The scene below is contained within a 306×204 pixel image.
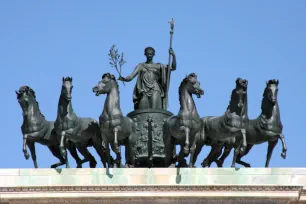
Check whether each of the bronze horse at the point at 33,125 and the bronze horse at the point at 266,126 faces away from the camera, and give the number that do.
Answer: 0

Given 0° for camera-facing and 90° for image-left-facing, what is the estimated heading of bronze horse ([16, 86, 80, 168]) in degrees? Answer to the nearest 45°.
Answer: approximately 45°

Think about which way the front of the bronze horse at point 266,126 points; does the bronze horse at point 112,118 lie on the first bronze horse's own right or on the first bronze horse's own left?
on the first bronze horse's own right

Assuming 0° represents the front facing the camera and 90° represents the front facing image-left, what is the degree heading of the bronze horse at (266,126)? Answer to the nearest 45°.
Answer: approximately 315°

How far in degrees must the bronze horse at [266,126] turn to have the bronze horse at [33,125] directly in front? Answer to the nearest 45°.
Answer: approximately 135° to its right

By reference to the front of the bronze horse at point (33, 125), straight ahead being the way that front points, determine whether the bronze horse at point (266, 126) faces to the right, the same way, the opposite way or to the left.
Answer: to the left

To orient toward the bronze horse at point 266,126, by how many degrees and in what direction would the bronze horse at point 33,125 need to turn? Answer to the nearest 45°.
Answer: approximately 135° to its left
